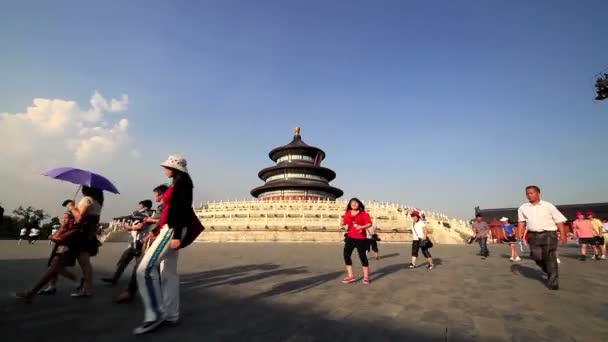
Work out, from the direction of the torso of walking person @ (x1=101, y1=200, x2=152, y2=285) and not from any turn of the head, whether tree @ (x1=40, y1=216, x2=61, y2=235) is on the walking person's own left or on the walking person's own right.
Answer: on the walking person's own right

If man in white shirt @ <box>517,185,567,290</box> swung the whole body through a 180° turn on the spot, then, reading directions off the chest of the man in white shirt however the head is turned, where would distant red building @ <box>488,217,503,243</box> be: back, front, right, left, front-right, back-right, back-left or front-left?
front

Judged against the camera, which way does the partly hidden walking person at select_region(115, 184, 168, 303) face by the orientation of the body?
to the viewer's left

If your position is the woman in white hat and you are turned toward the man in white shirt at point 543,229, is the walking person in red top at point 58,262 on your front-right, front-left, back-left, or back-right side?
back-left

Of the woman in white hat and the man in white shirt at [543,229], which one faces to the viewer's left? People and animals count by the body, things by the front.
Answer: the woman in white hat

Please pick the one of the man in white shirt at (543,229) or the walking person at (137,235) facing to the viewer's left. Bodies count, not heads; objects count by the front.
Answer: the walking person

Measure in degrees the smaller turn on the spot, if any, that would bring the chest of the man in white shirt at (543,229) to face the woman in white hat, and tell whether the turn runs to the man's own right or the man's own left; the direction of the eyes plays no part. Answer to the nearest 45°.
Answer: approximately 45° to the man's own right

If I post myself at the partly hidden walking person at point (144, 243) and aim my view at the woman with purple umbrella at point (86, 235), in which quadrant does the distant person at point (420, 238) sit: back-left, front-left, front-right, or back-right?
back-right

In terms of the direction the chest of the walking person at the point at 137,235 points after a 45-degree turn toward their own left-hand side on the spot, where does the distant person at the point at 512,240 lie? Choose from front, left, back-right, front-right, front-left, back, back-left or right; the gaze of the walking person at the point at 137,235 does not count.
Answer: back-left

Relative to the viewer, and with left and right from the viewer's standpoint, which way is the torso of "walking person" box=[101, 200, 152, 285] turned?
facing to the left of the viewer

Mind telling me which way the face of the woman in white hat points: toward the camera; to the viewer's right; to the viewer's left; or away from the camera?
to the viewer's left

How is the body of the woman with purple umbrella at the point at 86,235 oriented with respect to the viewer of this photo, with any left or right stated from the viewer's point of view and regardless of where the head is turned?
facing to the left of the viewer
